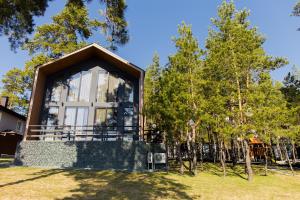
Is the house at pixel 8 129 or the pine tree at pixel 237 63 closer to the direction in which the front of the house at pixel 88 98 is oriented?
the pine tree

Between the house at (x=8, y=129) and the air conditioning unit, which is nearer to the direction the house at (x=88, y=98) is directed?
the air conditioning unit

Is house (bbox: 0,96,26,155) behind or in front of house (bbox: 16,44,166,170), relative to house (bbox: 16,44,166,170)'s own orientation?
behind

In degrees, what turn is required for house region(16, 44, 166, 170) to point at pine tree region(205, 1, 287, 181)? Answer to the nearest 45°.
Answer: approximately 45° to its left

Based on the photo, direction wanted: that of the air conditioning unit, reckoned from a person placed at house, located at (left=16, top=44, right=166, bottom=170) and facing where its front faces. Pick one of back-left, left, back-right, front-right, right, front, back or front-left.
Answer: front-left

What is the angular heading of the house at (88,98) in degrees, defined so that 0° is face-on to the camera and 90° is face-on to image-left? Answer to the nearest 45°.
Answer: approximately 0°
